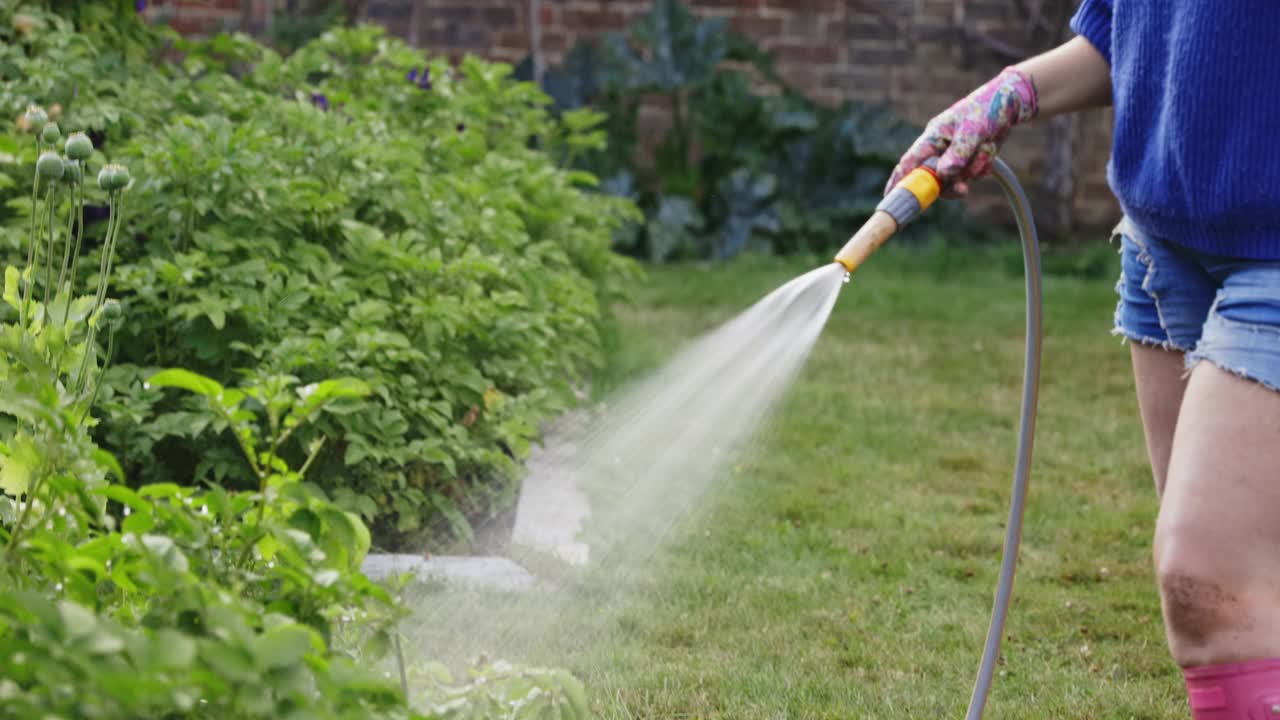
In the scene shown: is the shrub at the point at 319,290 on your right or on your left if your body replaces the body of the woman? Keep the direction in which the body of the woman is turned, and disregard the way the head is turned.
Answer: on your right

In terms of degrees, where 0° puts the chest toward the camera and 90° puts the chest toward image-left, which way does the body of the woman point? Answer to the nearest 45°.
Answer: approximately 45°
